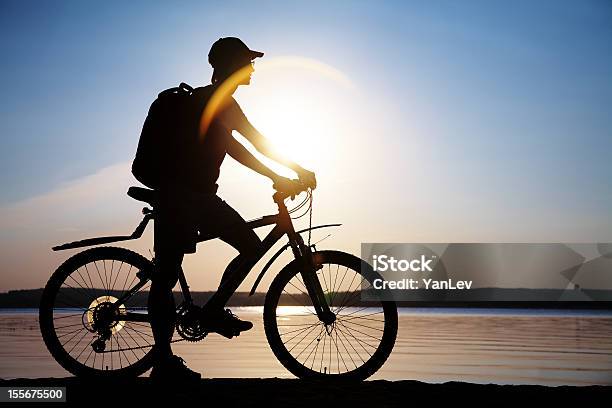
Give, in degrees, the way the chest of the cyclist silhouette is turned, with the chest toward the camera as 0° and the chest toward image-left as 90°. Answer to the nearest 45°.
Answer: approximately 270°

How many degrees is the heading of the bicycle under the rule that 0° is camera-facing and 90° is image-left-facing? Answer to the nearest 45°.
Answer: approximately 270°

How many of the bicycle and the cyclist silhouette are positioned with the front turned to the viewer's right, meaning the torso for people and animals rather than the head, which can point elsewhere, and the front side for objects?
2
